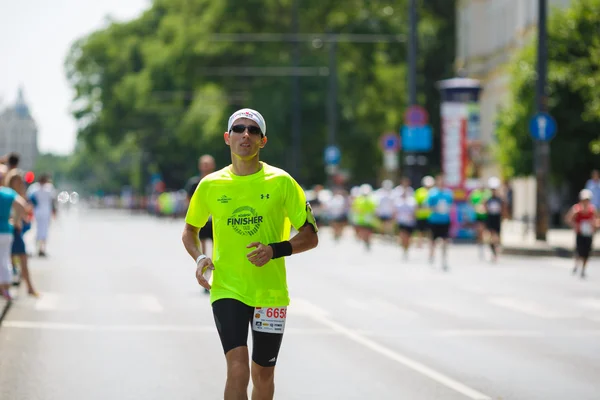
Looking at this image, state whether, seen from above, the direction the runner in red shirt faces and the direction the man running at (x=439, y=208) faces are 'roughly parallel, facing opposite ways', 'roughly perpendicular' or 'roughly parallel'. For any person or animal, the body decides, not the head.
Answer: roughly parallel

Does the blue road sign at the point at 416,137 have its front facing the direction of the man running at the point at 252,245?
yes

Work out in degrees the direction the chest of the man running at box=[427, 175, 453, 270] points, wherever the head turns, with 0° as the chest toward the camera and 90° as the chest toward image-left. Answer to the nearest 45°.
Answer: approximately 0°

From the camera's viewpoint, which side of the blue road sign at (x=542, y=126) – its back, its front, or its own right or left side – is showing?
front

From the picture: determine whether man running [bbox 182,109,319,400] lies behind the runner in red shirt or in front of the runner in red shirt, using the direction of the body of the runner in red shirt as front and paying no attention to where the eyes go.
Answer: in front

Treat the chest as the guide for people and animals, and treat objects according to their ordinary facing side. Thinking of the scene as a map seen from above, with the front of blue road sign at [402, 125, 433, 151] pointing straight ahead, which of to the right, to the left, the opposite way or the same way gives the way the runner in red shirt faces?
the same way

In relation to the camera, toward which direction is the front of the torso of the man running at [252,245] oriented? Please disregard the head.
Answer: toward the camera

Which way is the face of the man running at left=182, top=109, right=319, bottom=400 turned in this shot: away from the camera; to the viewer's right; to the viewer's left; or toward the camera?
toward the camera

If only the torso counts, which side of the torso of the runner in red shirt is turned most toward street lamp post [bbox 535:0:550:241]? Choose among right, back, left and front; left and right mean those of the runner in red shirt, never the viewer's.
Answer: back

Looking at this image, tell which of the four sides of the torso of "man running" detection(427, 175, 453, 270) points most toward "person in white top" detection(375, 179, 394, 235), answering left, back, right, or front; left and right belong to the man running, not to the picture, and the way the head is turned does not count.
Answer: back

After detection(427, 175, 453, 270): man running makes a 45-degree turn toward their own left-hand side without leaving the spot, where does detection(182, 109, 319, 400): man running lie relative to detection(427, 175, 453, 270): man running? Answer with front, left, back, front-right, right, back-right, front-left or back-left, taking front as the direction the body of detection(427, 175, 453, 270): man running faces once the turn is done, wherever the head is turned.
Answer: front-right

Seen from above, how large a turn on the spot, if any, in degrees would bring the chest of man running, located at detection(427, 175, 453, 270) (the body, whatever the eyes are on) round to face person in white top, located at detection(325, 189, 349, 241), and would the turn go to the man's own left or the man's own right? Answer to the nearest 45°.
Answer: approximately 180°
